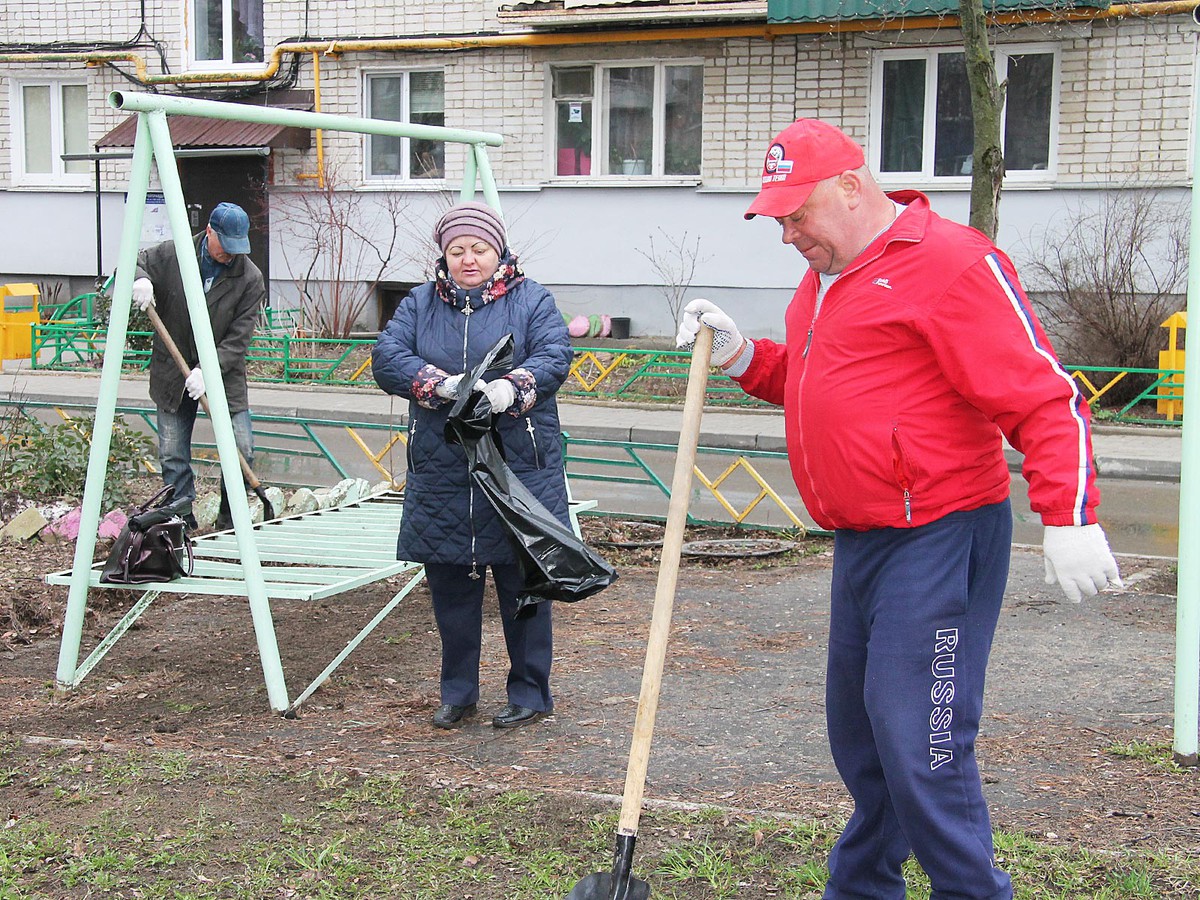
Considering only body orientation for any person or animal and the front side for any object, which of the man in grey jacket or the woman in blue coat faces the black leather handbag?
the man in grey jacket

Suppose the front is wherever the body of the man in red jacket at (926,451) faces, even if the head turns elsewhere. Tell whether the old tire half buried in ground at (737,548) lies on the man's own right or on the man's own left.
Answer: on the man's own right

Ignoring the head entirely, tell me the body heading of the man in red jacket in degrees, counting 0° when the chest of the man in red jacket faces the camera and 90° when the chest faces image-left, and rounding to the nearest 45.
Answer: approximately 45°

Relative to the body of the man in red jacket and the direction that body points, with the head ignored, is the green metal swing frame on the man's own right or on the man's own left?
on the man's own right

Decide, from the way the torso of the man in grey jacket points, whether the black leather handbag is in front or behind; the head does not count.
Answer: in front

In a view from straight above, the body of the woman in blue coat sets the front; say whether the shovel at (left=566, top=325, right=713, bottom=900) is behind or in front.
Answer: in front

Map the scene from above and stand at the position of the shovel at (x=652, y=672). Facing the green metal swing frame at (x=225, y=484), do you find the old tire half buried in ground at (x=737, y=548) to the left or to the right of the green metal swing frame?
right

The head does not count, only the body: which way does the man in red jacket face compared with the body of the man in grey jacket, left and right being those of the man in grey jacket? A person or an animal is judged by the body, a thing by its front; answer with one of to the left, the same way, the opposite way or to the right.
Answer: to the right

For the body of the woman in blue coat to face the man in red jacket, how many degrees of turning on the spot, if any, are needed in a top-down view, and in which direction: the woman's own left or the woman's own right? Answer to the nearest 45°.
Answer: approximately 45° to the woman's own left
